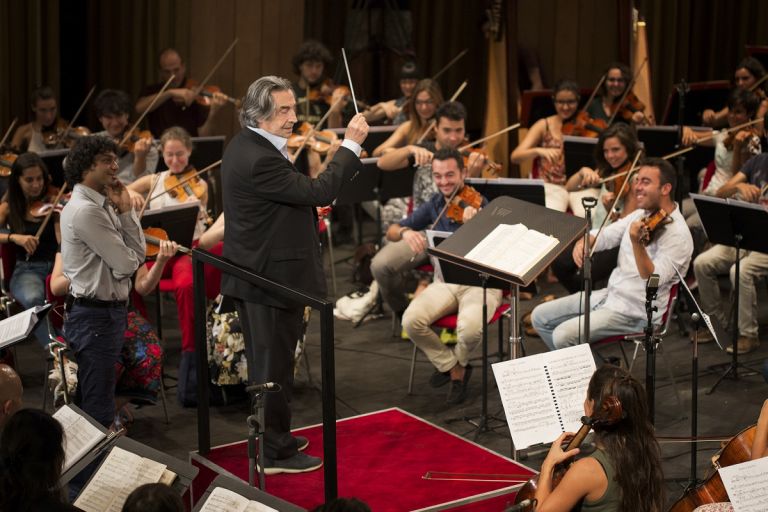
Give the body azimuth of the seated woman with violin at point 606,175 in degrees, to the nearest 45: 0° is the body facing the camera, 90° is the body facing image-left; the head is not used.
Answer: approximately 45°

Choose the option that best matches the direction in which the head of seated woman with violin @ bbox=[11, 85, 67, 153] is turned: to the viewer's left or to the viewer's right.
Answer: to the viewer's right

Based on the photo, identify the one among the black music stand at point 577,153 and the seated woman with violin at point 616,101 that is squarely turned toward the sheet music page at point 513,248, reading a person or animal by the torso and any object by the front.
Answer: the seated woman with violin

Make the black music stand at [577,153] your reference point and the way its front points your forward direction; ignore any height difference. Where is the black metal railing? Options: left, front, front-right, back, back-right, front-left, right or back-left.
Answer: back

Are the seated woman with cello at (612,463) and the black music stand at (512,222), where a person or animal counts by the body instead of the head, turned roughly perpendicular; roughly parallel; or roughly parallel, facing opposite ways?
roughly perpendicular

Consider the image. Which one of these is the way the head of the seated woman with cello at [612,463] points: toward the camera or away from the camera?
away from the camera

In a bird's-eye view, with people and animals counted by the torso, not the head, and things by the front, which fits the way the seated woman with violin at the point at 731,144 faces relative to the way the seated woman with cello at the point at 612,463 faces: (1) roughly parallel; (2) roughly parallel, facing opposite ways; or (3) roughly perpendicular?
roughly perpendicular

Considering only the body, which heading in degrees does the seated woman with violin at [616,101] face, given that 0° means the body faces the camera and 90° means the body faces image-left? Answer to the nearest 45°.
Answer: approximately 0°

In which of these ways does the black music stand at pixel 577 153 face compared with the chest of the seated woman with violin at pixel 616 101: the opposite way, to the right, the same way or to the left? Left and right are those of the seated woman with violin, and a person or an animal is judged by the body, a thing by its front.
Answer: the opposite way

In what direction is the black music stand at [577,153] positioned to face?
away from the camera
